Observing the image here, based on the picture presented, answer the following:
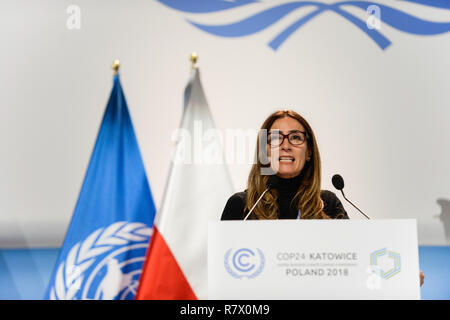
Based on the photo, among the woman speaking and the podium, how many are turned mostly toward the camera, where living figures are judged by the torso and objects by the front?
2

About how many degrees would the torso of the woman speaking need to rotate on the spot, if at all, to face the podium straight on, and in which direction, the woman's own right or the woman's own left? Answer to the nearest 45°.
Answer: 0° — they already face it

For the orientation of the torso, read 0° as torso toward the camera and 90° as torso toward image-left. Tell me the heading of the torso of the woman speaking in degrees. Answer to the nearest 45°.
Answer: approximately 0°

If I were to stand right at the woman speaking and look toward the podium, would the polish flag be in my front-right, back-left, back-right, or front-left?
back-right

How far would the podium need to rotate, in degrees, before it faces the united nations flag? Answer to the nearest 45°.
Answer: approximately 135° to its right
